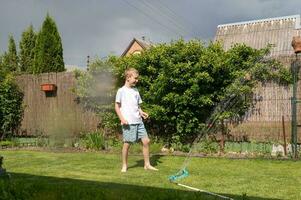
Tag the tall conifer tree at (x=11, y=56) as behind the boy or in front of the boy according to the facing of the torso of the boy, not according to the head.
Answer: behind

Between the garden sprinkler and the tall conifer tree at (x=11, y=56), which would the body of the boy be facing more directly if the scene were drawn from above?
the garden sprinkler

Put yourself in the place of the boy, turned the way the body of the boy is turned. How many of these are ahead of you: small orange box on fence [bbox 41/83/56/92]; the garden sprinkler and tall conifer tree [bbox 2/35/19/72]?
1

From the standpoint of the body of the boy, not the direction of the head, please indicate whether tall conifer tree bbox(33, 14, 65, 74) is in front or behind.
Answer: behind

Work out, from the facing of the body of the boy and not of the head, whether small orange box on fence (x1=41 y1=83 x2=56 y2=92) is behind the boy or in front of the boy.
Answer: behind

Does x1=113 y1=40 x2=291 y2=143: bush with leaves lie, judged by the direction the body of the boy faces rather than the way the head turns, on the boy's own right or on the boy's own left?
on the boy's own left

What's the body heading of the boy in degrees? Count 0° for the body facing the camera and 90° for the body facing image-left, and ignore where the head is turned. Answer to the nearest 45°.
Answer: approximately 315°
